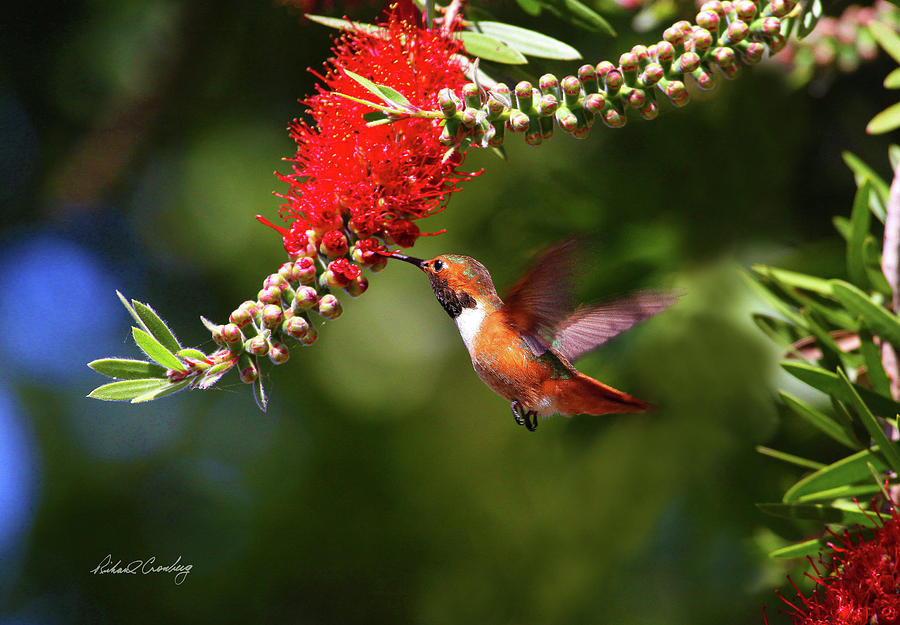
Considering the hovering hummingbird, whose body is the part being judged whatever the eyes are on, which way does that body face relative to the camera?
to the viewer's left

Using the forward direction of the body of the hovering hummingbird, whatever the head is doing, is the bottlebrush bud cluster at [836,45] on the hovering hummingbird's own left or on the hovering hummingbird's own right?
on the hovering hummingbird's own right
